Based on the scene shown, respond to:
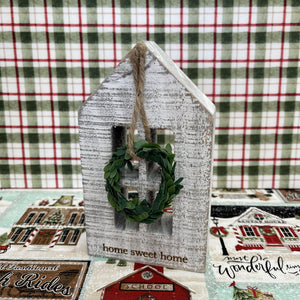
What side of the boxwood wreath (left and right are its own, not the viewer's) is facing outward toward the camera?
front
